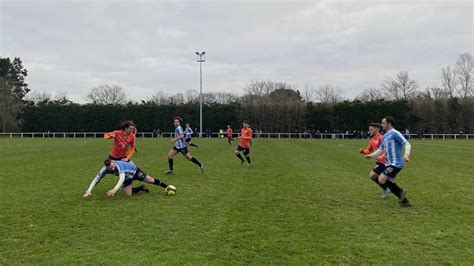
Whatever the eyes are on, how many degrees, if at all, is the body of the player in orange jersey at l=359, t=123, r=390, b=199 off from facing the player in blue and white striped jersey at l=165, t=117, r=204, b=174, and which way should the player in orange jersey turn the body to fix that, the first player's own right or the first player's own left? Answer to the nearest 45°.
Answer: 0° — they already face them

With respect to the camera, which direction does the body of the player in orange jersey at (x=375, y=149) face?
to the viewer's left

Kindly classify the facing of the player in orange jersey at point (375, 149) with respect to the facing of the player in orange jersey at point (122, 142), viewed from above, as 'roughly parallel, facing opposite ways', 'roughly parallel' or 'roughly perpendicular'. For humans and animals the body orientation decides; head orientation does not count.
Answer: roughly parallel, facing opposite ways

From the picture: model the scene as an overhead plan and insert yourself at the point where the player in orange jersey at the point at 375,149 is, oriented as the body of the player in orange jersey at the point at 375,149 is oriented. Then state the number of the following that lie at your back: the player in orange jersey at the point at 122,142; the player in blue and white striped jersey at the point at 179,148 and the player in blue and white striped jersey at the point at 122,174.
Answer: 0

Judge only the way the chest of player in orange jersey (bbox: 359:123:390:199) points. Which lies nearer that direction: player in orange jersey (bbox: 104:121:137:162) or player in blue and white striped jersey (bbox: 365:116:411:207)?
the player in orange jersey

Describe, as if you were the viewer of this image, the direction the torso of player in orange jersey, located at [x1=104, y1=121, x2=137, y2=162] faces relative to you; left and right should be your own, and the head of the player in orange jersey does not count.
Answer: facing the viewer and to the right of the viewer

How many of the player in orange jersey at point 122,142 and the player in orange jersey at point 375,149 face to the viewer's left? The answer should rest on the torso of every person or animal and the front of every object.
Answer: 1

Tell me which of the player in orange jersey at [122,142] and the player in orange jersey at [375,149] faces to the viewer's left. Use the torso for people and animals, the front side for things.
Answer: the player in orange jersey at [375,149]

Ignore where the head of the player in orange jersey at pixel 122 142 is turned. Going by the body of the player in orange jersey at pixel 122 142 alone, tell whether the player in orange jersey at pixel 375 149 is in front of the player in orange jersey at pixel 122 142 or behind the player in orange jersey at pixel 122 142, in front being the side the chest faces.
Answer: in front
